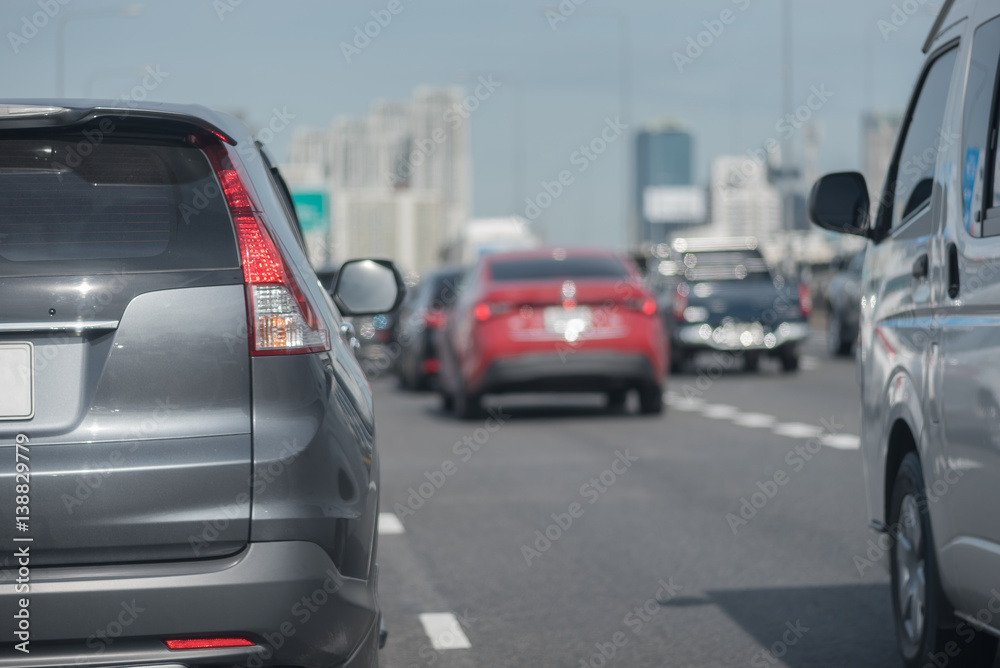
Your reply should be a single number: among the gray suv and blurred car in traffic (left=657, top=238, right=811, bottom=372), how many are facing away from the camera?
2

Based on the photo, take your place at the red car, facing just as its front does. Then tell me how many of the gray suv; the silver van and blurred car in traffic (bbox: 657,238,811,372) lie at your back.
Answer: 2

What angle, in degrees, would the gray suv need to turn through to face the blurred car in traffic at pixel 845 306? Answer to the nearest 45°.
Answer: approximately 45° to its right

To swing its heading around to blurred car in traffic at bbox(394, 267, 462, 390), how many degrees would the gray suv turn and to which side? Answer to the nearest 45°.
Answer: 0° — it already faces it

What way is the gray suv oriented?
away from the camera

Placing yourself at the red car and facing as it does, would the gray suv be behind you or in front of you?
behind

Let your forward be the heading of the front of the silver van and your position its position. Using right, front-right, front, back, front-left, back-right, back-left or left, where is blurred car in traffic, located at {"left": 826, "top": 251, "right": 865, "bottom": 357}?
front-right

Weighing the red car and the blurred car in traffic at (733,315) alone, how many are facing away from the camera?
2

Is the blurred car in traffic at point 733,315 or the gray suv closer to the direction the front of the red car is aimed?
the blurred car in traffic

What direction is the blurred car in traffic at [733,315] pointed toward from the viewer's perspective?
away from the camera

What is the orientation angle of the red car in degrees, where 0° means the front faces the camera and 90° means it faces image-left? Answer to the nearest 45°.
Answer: approximately 180°

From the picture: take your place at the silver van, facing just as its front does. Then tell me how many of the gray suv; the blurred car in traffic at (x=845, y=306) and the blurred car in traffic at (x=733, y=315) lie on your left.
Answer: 1
